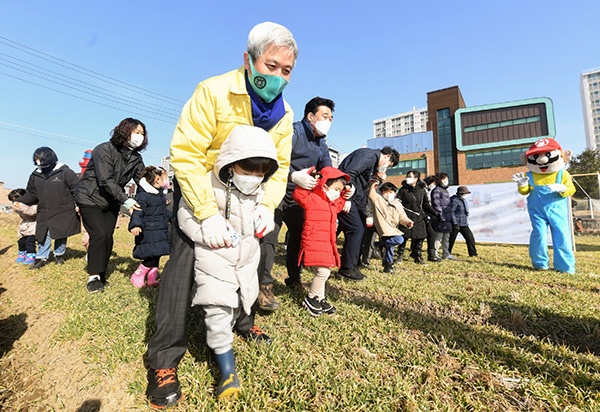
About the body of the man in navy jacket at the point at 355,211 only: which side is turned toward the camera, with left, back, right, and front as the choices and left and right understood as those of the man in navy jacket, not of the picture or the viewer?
right

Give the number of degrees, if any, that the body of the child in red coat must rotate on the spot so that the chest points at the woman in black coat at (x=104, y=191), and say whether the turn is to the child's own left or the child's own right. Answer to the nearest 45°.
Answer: approximately 135° to the child's own right

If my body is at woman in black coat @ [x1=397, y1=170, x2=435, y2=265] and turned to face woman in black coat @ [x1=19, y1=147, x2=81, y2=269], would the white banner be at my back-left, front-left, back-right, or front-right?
back-right

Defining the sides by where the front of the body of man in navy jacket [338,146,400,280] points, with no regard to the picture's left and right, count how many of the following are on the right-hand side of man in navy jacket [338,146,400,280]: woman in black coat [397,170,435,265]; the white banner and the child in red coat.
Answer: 1

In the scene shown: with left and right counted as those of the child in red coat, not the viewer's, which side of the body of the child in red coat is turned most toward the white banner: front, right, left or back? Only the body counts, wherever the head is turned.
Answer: left

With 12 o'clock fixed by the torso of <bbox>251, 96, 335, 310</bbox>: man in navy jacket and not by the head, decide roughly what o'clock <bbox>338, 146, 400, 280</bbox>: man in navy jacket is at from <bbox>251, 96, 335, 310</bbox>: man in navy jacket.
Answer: <bbox>338, 146, 400, 280</bbox>: man in navy jacket is roughly at 9 o'clock from <bbox>251, 96, 335, 310</bbox>: man in navy jacket.

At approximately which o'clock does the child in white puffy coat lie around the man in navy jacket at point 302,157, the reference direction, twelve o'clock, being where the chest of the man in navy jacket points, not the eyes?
The child in white puffy coat is roughly at 2 o'clock from the man in navy jacket.

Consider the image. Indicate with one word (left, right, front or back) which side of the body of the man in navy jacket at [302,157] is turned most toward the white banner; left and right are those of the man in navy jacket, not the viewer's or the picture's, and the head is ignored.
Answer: left

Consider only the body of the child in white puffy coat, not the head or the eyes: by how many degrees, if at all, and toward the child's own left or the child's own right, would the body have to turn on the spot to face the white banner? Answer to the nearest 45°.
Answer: approximately 90° to the child's own left
